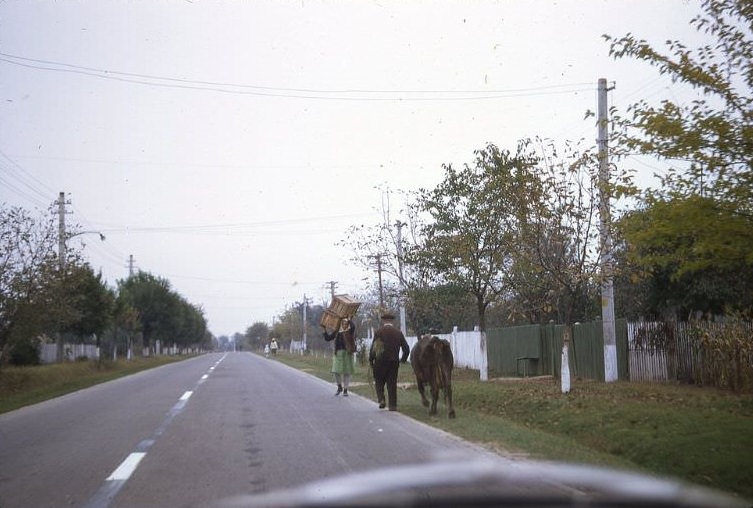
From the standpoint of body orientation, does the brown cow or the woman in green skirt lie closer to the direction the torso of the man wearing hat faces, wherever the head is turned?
the woman in green skirt

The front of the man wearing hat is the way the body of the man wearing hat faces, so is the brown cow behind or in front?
behind

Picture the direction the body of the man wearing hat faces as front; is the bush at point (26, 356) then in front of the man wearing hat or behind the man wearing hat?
in front

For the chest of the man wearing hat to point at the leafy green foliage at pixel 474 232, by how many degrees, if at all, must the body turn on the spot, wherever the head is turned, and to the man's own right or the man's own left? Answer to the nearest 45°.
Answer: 0° — they already face it

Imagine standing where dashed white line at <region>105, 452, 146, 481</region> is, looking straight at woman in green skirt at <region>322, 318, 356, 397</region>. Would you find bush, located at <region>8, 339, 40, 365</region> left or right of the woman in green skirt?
left

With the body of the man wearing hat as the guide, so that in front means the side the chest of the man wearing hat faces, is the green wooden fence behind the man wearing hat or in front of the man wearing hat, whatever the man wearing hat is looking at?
in front

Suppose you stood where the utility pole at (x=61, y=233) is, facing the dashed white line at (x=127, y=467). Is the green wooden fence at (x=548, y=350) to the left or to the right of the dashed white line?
left

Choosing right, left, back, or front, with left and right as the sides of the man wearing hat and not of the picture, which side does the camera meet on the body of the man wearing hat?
back

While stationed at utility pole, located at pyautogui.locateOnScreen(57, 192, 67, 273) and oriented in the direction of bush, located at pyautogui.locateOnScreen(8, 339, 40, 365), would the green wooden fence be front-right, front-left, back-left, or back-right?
back-right

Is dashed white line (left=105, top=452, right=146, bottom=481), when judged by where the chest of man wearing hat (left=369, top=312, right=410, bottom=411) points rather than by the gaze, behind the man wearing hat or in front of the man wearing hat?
behind

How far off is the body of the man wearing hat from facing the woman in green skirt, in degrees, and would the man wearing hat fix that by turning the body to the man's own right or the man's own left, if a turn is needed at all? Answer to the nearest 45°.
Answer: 0° — they already face them

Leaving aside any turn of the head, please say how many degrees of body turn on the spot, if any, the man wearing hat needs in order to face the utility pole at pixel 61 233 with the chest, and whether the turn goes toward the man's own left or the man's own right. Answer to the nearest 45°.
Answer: approximately 45° to the man's own left
